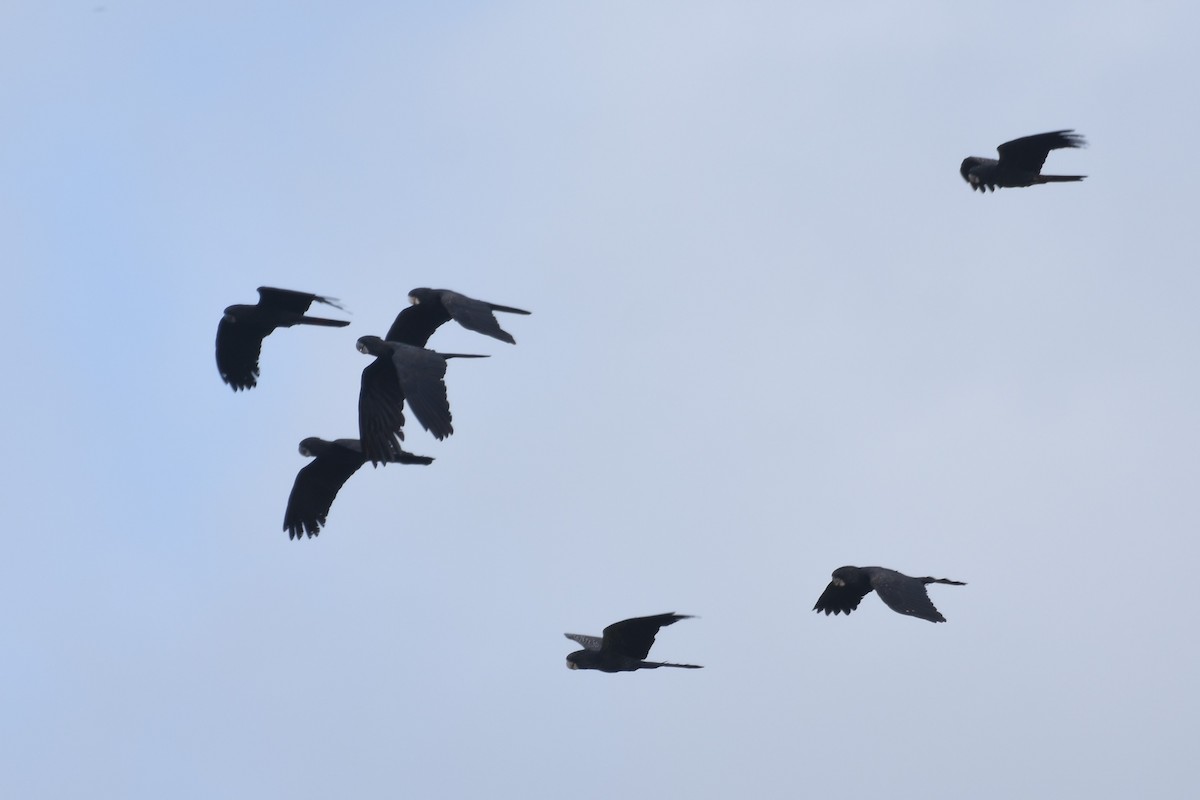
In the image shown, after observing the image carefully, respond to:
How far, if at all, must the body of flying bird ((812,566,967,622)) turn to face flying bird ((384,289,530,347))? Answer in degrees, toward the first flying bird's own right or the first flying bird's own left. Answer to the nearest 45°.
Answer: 0° — it already faces it

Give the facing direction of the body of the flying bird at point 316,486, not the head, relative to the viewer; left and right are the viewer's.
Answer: facing to the left of the viewer

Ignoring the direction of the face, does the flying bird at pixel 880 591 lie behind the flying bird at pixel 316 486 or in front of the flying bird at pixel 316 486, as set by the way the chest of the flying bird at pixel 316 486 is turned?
behind

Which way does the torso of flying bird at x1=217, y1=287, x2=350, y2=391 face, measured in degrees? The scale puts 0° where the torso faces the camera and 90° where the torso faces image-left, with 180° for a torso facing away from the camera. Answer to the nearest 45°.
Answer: approximately 90°

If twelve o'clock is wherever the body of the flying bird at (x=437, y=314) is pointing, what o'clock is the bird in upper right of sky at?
The bird in upper right of sky is roughly at 6 o'clock from the flying bird.

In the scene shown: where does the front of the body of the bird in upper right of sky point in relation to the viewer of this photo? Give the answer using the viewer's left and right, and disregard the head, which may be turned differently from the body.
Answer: facing to the left of the viewer

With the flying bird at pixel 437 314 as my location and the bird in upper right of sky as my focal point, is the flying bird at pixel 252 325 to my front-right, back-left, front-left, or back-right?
back-left

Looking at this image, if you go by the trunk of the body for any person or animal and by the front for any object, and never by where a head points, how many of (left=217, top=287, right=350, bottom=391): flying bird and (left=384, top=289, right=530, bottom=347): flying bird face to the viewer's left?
2

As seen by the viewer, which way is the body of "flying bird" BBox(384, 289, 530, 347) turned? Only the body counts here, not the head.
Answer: to the viewer's left

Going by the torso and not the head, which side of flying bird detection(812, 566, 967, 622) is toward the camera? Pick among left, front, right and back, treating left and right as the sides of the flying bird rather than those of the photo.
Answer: left
